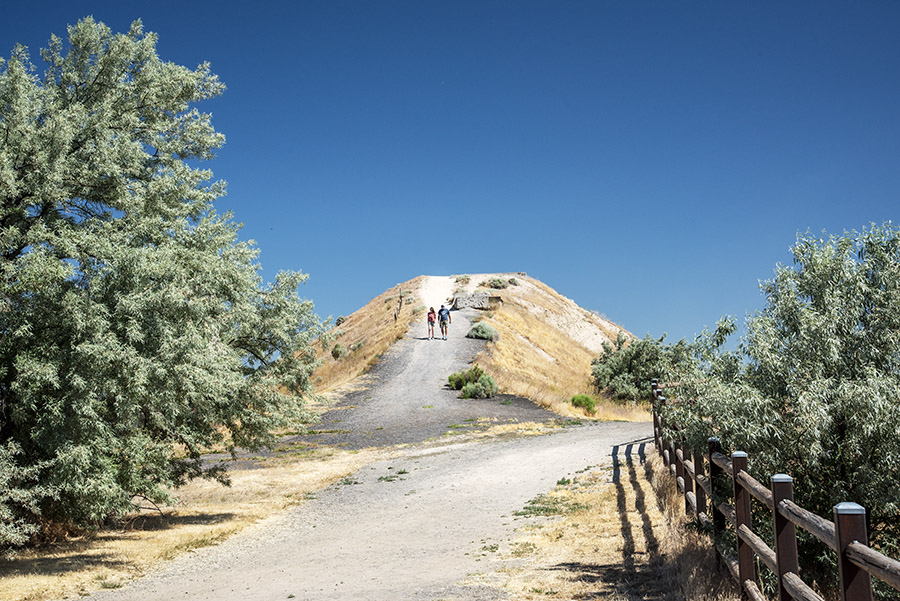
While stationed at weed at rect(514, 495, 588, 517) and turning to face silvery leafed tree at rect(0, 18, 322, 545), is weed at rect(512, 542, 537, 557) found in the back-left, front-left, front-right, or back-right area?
front-left

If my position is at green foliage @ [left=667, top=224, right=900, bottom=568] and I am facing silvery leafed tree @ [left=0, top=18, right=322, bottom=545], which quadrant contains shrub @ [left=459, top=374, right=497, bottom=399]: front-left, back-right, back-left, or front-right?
front-right
